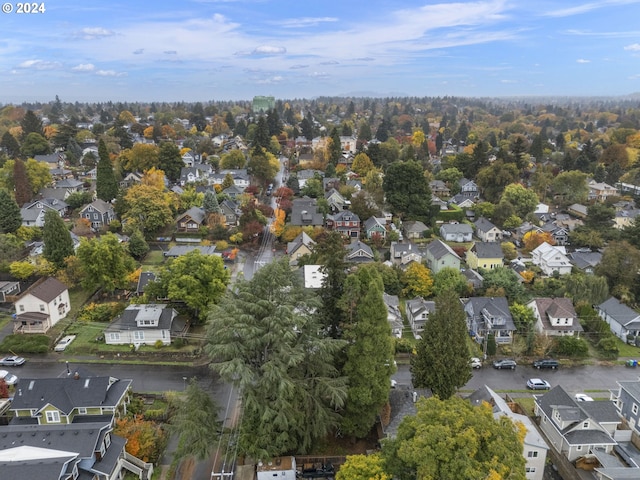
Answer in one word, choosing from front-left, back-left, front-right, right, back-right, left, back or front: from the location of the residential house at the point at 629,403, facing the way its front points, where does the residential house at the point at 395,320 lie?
front-left

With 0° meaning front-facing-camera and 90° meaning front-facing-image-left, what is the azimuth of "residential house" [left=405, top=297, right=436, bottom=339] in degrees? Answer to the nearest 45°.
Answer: approximately 0°

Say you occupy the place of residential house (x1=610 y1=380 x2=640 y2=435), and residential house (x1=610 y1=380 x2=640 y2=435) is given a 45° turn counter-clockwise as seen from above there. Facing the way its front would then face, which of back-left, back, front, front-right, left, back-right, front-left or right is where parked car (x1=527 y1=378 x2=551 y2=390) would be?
front

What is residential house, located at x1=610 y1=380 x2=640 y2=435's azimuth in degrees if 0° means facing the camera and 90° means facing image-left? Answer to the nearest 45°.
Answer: approximately 135°

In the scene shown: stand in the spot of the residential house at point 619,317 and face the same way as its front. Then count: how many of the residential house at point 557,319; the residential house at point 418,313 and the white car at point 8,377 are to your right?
3

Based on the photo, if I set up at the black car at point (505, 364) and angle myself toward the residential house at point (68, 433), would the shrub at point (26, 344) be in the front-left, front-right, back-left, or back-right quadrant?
front-right

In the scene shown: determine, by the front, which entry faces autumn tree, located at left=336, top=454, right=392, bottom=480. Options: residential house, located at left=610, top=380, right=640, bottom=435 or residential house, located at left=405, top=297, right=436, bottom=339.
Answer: residential house, located at left=405, top=297, right=436, bottom=339

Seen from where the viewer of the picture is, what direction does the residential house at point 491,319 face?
facing the viewer

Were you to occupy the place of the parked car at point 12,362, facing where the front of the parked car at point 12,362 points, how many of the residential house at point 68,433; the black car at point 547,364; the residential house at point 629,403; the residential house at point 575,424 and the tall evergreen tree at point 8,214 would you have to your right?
1

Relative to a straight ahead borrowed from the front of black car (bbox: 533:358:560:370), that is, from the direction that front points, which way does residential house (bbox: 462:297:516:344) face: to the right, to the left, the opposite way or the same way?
to the left

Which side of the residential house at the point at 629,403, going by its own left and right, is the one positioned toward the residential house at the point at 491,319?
front

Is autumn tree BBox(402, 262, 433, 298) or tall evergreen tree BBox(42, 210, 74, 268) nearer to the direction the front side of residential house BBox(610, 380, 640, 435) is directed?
the autumn tree
